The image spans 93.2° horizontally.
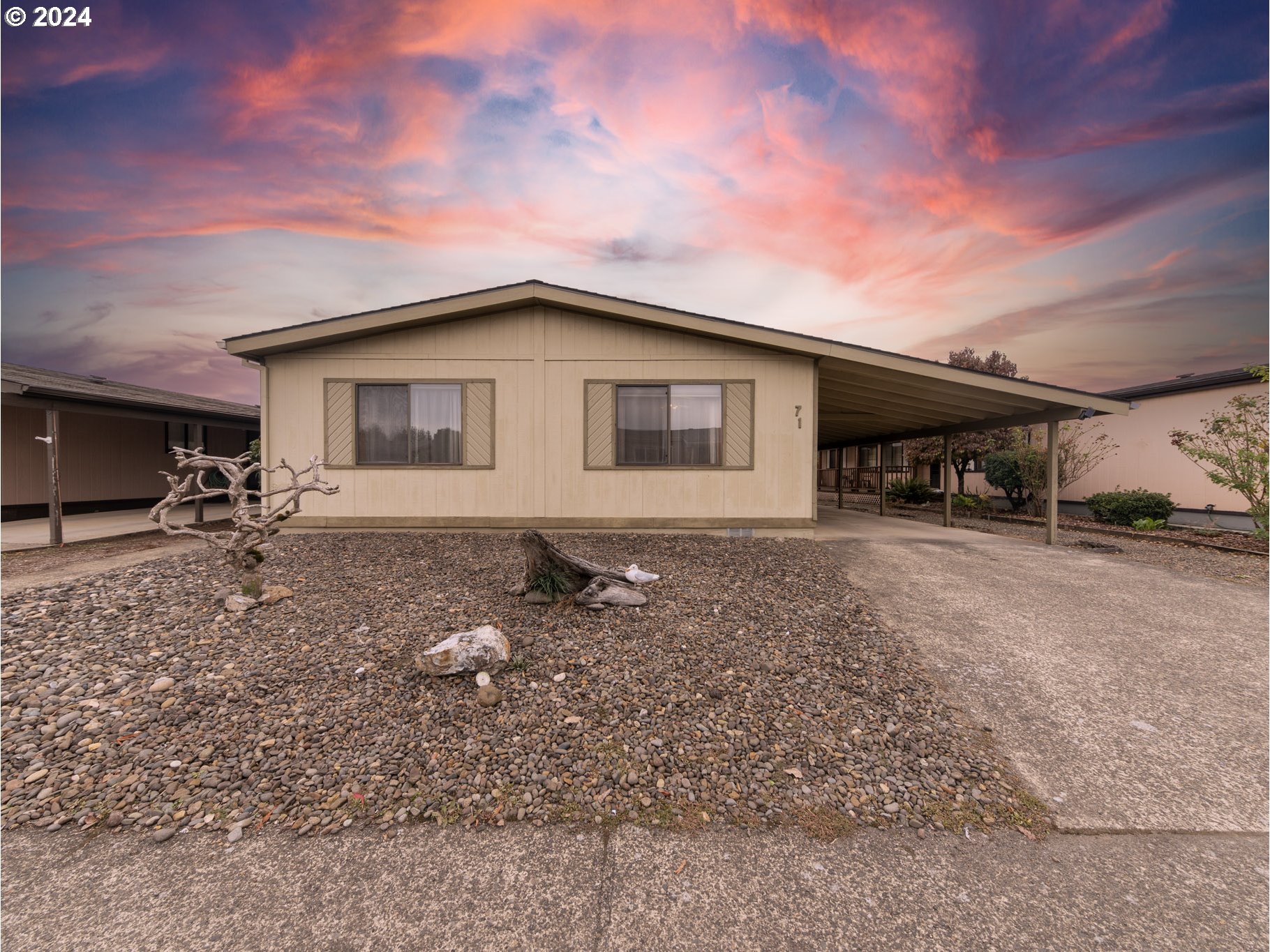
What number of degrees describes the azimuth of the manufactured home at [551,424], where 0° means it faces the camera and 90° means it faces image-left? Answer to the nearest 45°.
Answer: approximately 0°

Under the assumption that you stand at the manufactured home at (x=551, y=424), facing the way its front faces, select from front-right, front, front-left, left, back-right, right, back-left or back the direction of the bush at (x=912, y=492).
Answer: back-left

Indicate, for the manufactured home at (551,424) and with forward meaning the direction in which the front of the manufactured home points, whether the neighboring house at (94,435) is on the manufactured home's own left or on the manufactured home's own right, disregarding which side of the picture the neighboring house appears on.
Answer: on the manufactured home's own right

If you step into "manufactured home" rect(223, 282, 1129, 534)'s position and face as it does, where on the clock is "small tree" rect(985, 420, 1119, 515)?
The small tree is roughly at 8 o'clock from the manufactured home.

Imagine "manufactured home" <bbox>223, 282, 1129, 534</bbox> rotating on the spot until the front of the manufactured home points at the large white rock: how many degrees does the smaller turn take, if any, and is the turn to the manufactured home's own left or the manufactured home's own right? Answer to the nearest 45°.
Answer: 0° — it already faces it

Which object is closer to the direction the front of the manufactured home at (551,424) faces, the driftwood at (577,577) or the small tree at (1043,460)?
the driftwood

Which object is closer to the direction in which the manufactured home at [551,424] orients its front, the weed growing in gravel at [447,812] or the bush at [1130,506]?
the weed growing in gravel

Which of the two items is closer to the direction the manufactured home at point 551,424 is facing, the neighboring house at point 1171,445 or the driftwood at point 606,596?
the driftwood

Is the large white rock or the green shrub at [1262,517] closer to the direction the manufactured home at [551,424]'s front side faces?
the large white rock

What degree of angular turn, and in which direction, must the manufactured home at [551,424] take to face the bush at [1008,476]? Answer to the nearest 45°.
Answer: approximately 135° to its left

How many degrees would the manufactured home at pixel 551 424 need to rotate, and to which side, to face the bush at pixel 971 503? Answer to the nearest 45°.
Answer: approximately 135° to its left

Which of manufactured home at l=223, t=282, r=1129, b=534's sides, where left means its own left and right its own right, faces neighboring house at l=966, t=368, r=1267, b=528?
left

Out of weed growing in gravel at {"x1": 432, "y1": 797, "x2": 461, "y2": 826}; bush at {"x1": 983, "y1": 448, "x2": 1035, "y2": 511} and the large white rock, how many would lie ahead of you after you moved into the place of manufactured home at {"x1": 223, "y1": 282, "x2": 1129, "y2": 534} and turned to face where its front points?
2

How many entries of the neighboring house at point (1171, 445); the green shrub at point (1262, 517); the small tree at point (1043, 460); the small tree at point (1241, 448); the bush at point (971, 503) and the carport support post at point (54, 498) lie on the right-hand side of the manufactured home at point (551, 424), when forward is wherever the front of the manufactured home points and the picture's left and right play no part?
1

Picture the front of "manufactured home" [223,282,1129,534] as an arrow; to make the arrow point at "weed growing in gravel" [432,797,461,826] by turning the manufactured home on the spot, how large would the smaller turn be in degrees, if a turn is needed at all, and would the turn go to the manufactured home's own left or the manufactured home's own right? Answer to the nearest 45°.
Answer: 0° — it already faces it

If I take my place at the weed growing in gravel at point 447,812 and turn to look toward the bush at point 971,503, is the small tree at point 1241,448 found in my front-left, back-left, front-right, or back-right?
front-right
